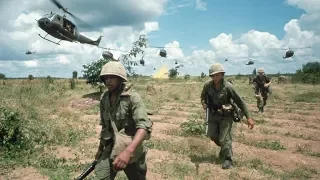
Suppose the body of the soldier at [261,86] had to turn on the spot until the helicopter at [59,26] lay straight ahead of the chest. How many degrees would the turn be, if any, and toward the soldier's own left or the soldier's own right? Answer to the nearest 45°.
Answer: approximately 90° to the soldier's own right

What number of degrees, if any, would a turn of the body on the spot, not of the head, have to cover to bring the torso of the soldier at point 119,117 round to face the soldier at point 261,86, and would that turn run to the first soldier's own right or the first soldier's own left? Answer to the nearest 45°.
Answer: approximately 180°

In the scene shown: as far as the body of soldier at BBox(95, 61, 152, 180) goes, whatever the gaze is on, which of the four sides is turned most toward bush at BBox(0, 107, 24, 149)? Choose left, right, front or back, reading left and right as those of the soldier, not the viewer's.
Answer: right

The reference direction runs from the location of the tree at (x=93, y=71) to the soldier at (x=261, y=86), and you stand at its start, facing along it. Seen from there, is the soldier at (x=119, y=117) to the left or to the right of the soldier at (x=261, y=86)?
right

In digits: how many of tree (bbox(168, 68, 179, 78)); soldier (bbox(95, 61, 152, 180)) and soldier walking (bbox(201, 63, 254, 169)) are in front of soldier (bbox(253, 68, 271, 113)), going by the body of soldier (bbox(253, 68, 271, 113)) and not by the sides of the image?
2

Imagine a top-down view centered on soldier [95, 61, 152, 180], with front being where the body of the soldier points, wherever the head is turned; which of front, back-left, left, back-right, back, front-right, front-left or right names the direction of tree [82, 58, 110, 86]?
back-right

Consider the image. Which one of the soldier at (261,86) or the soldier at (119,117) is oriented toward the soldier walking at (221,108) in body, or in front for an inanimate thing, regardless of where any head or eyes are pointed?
the soldier at (261,86)

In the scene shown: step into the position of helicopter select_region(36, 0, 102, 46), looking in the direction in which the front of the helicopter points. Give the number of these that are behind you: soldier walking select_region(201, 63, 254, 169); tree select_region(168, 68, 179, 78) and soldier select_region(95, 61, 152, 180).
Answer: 1

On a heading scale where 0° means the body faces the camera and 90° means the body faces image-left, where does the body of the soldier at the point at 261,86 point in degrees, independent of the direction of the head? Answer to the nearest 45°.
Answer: approximately 0°

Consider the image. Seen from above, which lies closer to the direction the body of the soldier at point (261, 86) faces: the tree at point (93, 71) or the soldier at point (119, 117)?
the soldier

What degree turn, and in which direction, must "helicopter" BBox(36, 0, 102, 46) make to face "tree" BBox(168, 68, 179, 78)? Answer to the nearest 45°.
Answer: approximately 180°

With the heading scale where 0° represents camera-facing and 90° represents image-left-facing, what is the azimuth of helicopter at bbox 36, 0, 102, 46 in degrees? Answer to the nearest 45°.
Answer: approximately 45°
